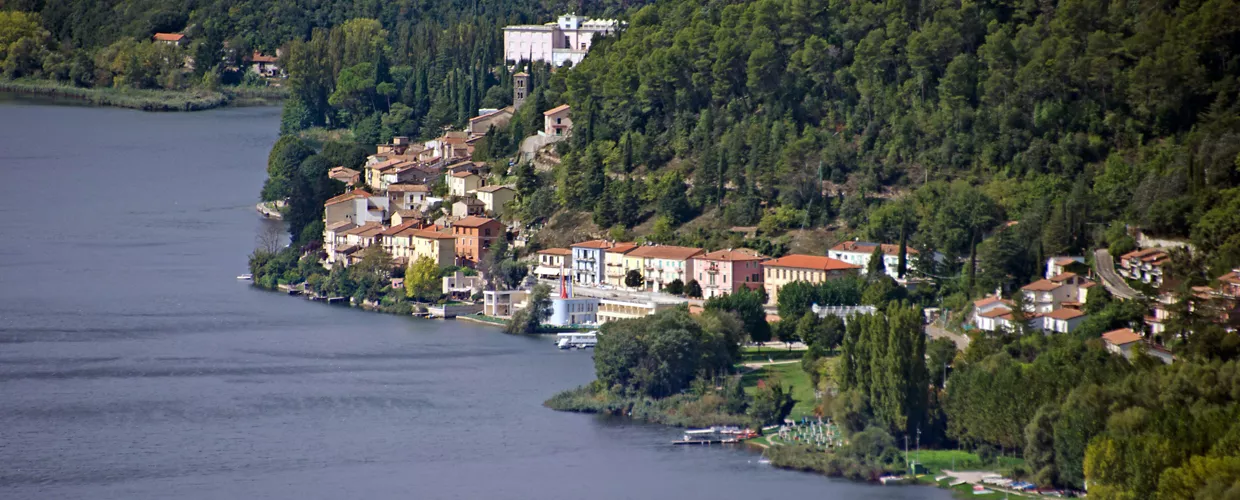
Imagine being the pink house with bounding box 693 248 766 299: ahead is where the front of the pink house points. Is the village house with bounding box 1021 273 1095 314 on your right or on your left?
on your left

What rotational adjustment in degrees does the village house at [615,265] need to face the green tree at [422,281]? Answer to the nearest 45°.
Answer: approximately 45° to its right

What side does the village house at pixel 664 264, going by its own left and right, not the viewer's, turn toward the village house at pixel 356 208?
right

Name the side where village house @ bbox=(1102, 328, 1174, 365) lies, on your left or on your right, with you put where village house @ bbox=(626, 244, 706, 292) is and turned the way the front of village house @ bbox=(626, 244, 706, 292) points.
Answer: on your left

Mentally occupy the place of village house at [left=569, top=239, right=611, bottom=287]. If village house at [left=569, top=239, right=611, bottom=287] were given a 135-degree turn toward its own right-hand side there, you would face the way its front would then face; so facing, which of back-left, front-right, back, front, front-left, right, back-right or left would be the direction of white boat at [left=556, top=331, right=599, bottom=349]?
back

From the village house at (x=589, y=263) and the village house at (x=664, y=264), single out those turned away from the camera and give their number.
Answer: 0

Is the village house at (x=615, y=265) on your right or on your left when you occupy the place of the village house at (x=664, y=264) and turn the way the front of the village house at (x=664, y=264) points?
on your right

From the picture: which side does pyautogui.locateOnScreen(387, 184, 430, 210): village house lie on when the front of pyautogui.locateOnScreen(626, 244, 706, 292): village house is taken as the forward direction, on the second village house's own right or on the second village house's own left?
on the second village house's own right

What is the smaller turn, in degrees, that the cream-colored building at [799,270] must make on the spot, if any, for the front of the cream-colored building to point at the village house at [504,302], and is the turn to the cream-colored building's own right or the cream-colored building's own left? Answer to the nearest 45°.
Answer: approximately 45° to the cream-colored building's own right

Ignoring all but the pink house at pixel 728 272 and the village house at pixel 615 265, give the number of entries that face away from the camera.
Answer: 0

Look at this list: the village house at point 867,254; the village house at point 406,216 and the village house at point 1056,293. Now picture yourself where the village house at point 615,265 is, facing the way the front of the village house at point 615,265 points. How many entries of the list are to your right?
1

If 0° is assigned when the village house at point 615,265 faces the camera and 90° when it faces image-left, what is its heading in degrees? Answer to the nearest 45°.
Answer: approximately 45°

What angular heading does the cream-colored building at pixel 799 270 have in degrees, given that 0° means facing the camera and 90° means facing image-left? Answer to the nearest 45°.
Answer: approximately 45°
